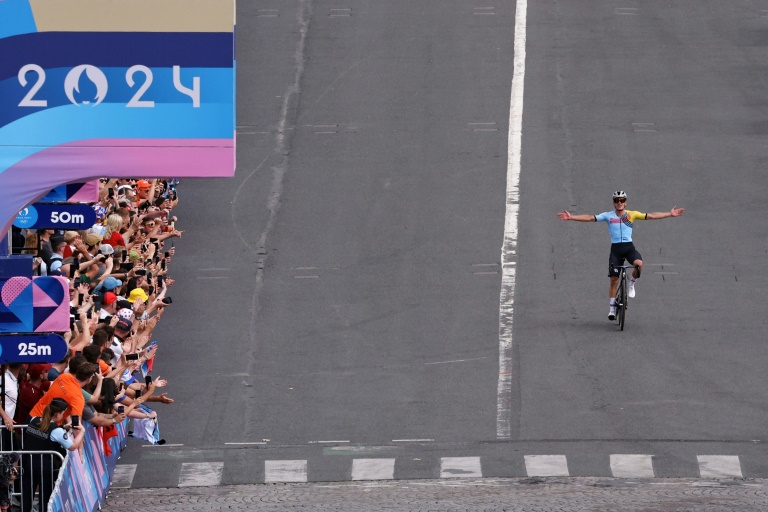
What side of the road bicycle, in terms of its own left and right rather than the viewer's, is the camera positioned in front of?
front

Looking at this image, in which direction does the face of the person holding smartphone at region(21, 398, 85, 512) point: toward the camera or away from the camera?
away from the camera

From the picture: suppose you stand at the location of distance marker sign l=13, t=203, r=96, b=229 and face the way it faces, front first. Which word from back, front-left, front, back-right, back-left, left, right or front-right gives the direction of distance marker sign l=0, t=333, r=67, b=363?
front

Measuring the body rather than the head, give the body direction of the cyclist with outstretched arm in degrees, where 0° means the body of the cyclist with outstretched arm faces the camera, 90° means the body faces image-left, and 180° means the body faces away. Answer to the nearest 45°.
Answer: approximately 0°

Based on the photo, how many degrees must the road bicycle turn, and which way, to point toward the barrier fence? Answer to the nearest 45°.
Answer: approximately 45° to its right

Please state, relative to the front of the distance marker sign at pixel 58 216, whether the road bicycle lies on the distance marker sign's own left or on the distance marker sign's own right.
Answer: on the distance marker sign's own left

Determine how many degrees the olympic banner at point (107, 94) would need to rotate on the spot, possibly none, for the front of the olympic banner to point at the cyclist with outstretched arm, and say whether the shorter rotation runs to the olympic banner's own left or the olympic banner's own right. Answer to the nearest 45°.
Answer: approximately 135° to the olympic banner's own left

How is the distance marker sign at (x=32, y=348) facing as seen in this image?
toward the camera

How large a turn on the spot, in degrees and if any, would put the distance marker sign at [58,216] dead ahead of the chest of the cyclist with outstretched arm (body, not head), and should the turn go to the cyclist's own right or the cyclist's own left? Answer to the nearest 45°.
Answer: approximately 45° to the cyclist's own right

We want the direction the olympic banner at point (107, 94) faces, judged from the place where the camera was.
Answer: facing the viewer

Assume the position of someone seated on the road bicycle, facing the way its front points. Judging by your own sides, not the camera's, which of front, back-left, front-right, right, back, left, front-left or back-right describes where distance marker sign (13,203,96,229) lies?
front-right

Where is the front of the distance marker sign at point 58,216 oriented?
toward the camera
